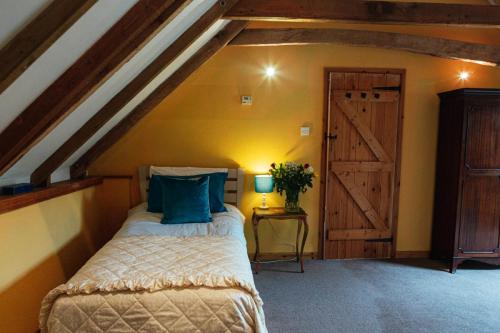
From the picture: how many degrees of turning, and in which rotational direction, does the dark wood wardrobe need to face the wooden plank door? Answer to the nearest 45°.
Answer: approximately 90° to its right

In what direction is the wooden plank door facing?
toward the camera

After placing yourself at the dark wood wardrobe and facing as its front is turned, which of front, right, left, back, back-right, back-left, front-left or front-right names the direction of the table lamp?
front-right

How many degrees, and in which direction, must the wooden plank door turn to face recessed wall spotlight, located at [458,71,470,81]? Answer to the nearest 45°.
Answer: approximately 135° to its left

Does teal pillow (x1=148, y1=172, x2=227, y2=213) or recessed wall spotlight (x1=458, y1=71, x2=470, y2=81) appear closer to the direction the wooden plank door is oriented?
the teal pillow

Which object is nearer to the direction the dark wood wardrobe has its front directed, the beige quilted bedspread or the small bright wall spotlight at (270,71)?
the beige quilted bedspread

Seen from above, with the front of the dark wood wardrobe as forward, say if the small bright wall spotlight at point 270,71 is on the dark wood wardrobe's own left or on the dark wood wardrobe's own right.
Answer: on the dark wood wardrobe's own right

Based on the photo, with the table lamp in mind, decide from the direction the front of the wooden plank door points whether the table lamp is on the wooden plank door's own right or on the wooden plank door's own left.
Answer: on the wooden plank door's own right

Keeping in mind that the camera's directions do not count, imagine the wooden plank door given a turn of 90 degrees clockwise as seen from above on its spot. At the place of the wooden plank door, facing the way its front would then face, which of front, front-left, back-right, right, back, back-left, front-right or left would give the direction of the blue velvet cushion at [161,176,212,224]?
front-left

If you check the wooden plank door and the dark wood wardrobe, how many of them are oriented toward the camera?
2
